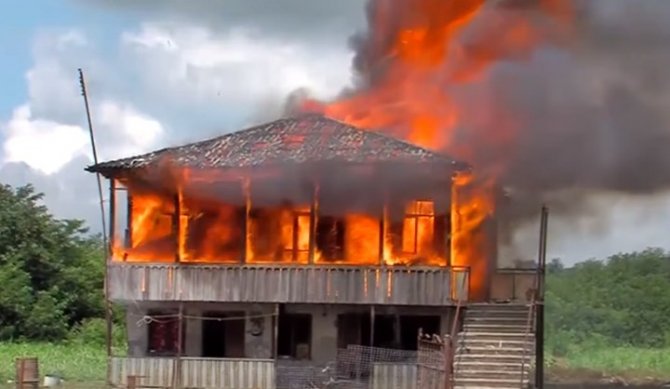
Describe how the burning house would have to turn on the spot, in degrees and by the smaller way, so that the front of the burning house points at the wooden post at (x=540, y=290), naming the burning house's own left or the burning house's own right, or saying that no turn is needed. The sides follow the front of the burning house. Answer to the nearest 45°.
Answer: approximately 90° to the burning house's own left

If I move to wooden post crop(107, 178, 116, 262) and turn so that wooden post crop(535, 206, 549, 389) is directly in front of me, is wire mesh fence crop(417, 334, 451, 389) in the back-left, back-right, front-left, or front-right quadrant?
front-right

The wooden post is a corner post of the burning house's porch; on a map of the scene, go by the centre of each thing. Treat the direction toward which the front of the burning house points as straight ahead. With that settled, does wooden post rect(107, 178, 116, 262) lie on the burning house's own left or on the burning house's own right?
on the burning house's own right

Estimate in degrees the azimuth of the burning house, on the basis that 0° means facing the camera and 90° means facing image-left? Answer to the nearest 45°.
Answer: approximately 0°
